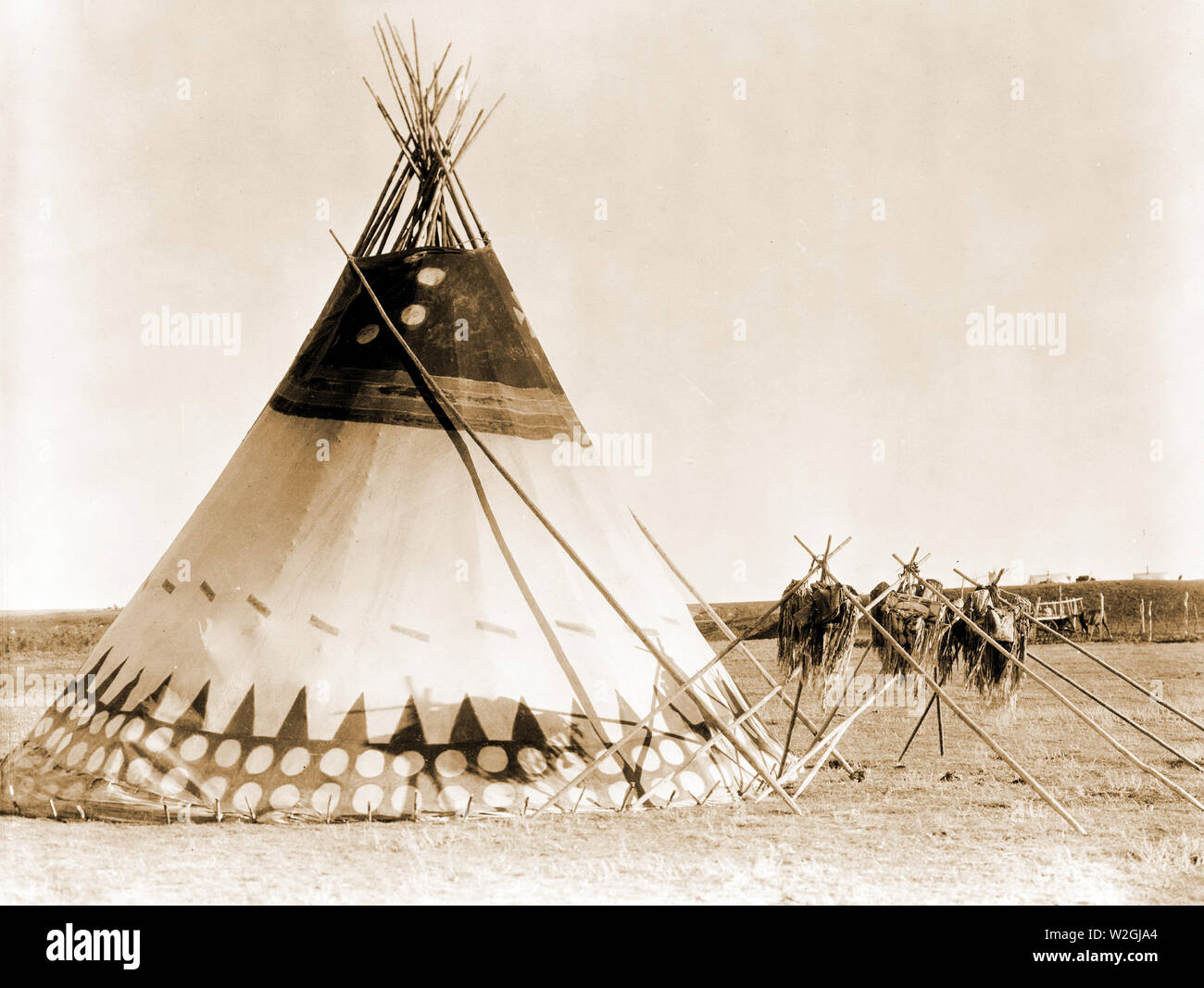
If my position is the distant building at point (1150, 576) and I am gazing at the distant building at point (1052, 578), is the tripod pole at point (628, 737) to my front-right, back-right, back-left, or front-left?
front-left

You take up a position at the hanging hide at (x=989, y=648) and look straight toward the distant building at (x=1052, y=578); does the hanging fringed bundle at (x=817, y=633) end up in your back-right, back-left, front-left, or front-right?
back-left
